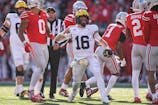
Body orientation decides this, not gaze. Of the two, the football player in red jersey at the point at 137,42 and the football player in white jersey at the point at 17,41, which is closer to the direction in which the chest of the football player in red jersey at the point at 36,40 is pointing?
the football player in red jersey

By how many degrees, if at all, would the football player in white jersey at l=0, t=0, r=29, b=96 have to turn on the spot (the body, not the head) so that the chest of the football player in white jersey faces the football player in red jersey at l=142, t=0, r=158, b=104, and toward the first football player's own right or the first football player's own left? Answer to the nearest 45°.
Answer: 0° — they already face them

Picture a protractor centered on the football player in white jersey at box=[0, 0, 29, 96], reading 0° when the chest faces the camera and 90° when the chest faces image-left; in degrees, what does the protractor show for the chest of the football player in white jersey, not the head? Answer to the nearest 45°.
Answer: approximately 315°

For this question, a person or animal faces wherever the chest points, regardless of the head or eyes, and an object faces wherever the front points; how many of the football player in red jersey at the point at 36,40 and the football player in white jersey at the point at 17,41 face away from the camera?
0

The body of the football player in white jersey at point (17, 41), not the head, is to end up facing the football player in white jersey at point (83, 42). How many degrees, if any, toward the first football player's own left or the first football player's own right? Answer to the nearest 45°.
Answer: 0° — they already face them

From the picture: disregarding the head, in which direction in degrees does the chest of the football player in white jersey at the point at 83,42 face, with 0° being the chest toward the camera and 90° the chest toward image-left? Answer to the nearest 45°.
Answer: approximately 0°

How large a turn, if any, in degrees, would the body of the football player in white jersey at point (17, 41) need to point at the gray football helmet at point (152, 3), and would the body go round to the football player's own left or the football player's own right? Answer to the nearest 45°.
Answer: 0° — they already face it

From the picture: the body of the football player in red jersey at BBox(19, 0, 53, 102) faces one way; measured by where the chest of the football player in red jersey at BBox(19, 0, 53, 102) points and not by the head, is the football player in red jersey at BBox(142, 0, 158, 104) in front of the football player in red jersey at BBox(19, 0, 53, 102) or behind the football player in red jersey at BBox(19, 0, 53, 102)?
in front

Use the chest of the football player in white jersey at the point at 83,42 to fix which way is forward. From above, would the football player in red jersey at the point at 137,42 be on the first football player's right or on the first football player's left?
on the first football player's left

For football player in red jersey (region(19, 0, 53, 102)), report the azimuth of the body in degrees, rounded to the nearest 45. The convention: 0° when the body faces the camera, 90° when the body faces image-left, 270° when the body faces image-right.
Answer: approximately 315°

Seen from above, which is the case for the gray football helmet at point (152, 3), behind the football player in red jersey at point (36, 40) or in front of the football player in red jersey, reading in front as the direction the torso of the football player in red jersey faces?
in front
